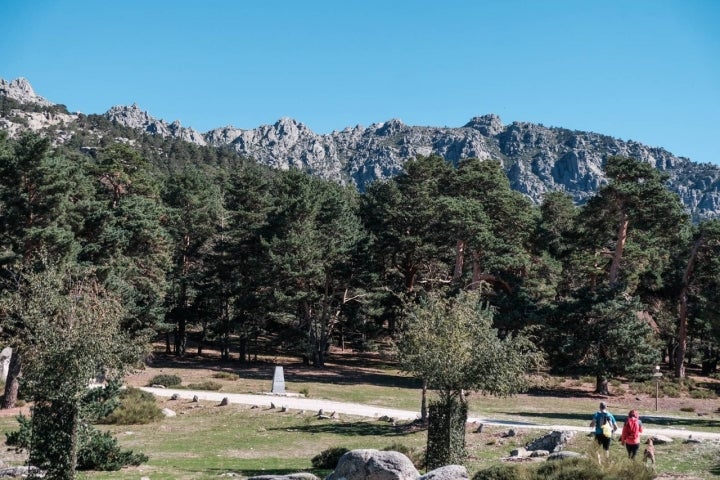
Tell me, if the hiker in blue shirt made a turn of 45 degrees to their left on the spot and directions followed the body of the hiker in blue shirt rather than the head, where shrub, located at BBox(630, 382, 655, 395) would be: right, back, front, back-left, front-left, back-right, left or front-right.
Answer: front-right

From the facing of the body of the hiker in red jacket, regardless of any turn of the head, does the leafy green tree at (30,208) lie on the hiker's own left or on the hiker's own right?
on the hiker's own left

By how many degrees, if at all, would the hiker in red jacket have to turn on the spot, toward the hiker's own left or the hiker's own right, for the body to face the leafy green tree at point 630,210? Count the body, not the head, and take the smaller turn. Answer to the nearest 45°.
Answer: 0° — they already face it

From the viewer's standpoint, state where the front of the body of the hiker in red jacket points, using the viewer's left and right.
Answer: facing away from the viewer

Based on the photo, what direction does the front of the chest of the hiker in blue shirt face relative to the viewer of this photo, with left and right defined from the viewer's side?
facing away from the viewer

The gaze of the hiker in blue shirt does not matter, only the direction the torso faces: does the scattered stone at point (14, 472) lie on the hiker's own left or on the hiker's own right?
on the hiker's own left

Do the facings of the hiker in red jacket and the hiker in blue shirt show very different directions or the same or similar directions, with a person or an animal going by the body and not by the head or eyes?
same or similar directions

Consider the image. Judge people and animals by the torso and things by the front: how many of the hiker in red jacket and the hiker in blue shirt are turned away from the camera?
2

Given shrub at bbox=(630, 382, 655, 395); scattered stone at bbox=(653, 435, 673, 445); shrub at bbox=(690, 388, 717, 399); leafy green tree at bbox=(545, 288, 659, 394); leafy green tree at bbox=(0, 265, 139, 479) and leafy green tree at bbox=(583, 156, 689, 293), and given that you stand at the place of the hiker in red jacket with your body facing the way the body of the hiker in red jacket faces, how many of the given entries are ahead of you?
5

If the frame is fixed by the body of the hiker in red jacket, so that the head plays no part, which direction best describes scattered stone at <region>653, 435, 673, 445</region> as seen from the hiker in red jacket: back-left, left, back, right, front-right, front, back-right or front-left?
front

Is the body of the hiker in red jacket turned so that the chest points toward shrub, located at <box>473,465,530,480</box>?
no

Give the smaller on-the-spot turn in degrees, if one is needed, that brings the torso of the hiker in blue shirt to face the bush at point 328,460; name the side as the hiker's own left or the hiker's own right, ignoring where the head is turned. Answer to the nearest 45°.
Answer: approximately 90° to the hiker's own left

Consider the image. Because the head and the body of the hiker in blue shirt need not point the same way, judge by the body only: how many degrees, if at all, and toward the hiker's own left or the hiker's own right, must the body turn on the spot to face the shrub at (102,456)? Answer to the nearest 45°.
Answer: approximately 90° to the hiker's own left

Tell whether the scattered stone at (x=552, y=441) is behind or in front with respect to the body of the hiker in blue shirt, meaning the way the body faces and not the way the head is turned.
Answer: in front

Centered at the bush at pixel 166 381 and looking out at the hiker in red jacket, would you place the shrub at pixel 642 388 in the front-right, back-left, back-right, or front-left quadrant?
front-left

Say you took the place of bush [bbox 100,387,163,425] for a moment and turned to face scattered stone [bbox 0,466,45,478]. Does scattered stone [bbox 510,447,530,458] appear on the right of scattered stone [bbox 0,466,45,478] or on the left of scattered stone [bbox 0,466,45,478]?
left
